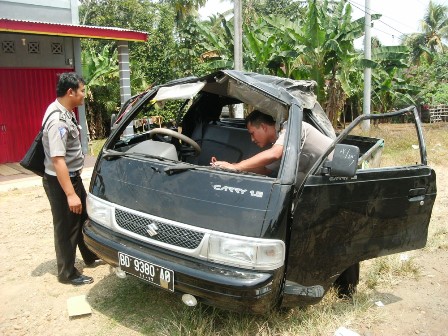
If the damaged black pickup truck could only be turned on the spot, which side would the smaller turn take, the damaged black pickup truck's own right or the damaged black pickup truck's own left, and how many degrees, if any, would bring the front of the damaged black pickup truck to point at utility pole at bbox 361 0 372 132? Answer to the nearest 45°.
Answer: approximately 135° to the damaged black pickup truck's own right

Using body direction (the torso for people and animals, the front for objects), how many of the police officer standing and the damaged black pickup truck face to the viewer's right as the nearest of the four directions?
1

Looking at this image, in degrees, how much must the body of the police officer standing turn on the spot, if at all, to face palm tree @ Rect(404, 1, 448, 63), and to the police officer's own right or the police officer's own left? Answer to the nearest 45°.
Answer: approximately 45° to the police officer's own left

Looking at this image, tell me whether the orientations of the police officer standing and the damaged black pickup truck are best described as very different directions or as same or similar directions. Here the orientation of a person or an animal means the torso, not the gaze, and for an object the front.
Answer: very different directions

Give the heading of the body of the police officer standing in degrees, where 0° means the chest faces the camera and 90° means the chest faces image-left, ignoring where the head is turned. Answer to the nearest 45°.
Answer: approximately 270°

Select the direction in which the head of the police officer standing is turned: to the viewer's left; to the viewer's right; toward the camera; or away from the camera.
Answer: to the viewer's right

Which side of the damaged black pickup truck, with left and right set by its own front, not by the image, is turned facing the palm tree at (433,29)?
back

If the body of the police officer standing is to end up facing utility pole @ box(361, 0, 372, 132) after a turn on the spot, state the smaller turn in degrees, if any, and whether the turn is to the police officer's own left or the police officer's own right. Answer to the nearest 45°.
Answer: approximately 45° to the police officer's own left

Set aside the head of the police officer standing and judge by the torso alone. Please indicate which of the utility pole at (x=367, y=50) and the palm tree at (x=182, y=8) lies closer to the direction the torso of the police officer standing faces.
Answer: the utility pole
